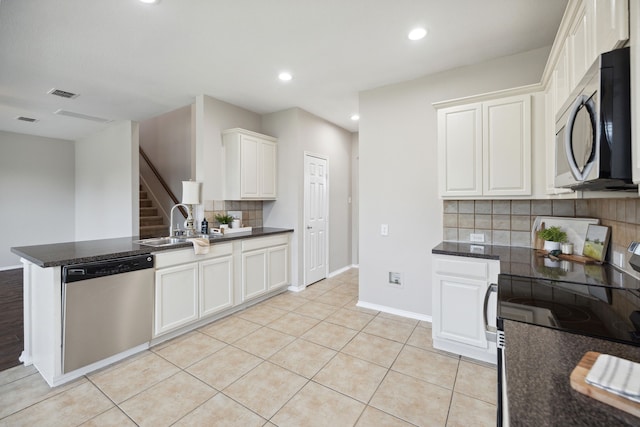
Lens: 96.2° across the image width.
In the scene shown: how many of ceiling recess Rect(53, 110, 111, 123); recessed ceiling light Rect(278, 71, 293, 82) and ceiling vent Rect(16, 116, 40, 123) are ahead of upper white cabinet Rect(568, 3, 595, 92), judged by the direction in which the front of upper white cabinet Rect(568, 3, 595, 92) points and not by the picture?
3

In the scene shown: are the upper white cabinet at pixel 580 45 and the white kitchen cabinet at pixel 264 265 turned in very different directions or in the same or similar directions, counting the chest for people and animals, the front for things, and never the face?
very different directions

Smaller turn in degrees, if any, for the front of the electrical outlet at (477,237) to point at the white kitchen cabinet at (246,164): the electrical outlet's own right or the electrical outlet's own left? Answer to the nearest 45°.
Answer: approximately 90° to the electrical outlet's own right

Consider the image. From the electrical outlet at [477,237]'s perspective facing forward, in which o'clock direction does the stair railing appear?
The stair railing is roughly at 3 o'clock from the electrical outlet.

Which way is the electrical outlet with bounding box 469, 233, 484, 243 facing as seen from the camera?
toward the camera

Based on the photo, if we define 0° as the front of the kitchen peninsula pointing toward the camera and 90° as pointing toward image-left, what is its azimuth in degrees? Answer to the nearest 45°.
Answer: approximately 315°

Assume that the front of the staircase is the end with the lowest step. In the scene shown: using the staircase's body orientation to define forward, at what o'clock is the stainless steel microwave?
The stainless steel microwave is roughly at 1 o'clock from the staircase.

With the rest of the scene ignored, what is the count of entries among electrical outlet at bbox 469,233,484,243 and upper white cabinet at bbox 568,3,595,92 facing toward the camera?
1

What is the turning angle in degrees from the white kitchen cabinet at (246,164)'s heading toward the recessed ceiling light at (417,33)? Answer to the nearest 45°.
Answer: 0° — it already faces it

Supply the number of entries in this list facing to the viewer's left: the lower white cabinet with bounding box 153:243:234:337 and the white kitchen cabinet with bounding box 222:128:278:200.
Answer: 0

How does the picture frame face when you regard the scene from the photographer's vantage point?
facing the viewer and to the left of the viewer

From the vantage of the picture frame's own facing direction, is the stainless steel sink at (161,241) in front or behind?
in front

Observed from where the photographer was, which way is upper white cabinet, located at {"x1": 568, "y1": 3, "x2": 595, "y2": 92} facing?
facing to the left of the viewer

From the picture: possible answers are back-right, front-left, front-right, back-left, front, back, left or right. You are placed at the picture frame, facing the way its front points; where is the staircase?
front-right

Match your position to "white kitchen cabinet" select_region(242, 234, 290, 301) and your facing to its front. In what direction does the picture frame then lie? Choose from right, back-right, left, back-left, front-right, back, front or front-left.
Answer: front

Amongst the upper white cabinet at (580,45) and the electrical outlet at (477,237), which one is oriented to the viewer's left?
the upper white cabinet

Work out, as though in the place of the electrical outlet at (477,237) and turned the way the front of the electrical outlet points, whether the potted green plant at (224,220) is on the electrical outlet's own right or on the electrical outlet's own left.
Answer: on the electrical outlet's own right

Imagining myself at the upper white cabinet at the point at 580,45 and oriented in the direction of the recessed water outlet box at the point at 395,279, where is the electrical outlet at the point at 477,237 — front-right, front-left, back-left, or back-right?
front-right
